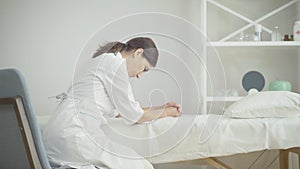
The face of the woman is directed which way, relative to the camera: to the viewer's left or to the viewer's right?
to the viewer's right

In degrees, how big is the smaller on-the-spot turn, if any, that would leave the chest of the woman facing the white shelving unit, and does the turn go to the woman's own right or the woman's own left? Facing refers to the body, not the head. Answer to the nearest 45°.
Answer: approximately 45° to the woman's own left

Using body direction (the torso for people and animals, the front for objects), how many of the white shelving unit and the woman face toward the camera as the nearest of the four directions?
1

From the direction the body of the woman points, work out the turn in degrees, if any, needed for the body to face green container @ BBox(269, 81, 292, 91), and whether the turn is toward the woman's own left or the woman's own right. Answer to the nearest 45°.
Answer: approximately 45° to the woman's own left

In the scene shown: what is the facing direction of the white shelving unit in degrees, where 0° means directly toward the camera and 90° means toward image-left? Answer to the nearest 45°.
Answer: approximately 0°

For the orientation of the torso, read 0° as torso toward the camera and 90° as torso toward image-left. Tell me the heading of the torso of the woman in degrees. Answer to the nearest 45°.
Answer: approximately 270°

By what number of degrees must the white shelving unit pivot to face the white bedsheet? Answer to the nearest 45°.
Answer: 0° — it already faces it
